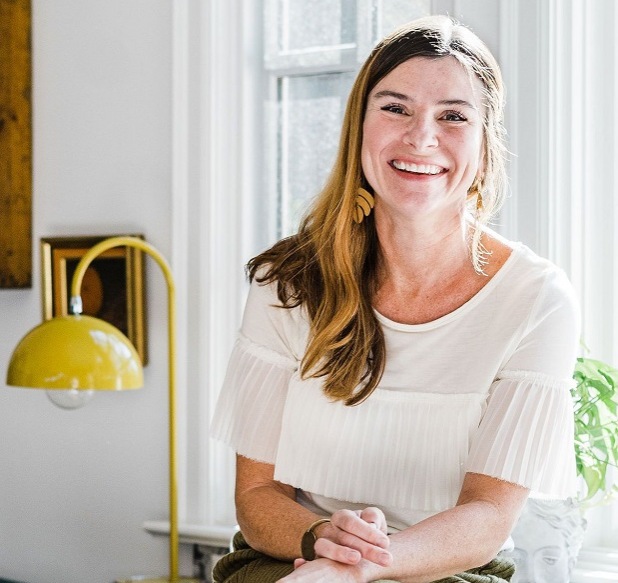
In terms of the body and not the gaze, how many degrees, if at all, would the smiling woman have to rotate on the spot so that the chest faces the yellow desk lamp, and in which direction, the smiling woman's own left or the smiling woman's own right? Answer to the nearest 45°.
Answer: approximately 135° to the smiling woman's own right

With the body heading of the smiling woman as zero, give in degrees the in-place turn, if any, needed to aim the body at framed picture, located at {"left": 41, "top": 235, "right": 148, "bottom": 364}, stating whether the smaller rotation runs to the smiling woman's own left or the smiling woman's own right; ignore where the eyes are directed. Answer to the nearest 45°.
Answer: approximately 135° to the smiling woman's own right

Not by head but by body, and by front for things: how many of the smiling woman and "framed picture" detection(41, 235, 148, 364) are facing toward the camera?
2

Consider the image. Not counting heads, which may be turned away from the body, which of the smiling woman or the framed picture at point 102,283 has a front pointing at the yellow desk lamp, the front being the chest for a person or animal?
the framed picture

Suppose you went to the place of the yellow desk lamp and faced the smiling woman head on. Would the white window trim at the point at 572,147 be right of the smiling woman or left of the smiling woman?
left

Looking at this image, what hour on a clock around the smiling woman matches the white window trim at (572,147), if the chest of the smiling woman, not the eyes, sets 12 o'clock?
The white window trim is roughly at 7 o'clock from the smiling woman.

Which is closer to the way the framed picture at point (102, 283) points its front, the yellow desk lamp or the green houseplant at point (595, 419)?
the yellow desk lamp

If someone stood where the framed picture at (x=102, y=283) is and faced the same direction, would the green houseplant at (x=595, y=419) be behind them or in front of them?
in front

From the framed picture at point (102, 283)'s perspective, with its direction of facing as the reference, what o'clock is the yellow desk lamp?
The yellow desk lamp is roughly at 12 o'clock from the framed picture.
